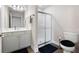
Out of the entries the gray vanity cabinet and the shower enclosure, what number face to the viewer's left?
0

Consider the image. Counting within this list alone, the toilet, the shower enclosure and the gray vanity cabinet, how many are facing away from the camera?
0

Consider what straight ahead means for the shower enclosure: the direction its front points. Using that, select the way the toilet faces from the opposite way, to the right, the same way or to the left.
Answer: to the right

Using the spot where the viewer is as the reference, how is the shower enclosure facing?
facing the viewer and to the right of the viewer

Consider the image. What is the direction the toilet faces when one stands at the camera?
facing the viewer and to the left of the viewer
